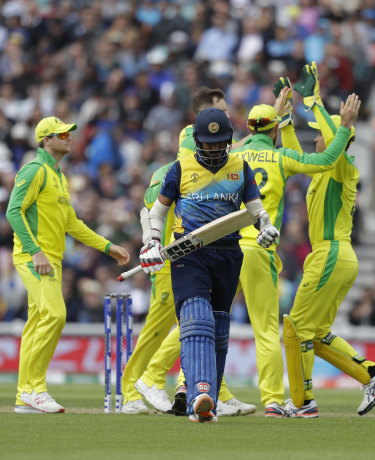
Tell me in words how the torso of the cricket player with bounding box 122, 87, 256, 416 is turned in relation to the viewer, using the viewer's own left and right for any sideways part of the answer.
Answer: facing to the right of the viewer

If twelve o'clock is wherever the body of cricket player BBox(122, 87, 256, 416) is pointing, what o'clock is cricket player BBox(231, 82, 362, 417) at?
cricket player BBox(231, 82, 362, 417) is roughly at 1 o'clock from cricket player BBox(122, 87, 256, 416).

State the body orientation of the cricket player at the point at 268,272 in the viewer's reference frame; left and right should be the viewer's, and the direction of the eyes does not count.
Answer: facing away from the viewer and to the right of the viewer

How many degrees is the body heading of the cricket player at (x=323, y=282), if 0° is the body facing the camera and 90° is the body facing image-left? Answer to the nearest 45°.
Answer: approximately 90°

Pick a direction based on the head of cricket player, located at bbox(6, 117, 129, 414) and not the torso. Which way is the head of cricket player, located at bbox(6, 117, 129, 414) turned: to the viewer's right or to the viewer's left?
to the viewer's right
